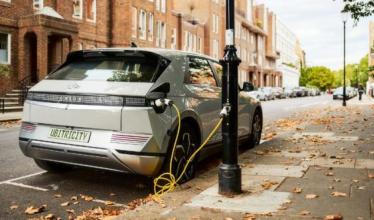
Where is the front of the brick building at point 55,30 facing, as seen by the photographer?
facing the viewer and to the right of the viewer

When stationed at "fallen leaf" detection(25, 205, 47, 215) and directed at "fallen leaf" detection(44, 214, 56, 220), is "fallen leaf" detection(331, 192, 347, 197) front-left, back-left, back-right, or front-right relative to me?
front-left

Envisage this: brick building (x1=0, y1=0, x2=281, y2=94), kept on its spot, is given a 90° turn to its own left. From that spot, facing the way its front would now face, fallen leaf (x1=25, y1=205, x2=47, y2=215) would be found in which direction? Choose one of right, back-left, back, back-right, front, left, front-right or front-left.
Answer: back-right

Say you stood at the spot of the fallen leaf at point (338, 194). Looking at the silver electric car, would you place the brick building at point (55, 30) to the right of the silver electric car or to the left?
right

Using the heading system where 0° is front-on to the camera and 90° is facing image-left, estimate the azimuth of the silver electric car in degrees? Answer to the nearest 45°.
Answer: approximately 225°

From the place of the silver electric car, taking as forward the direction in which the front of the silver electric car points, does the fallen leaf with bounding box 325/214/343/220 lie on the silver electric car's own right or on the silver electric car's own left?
on the silver electric car's own right

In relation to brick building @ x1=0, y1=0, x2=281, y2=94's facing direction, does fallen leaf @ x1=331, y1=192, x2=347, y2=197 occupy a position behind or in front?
in front

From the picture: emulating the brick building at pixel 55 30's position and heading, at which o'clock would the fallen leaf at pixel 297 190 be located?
The fallen leaf is roughly at 1 o'clock from the brick building.

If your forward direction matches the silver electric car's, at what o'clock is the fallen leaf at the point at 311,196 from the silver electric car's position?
The fallen leaf is roughly at 4 o'clock from the silver electric car.

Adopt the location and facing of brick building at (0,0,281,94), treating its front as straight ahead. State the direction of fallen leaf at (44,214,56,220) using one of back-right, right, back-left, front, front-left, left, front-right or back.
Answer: front-right

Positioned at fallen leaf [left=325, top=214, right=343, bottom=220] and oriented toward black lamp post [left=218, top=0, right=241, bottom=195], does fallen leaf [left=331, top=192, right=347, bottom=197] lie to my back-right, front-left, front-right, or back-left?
front-right

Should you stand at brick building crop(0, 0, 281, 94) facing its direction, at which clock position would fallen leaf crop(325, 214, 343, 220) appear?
The fallen leaf is roughly at 1 o'clock from the brick building.

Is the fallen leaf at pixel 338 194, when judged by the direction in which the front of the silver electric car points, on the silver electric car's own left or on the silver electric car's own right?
on the silver electric car's own right

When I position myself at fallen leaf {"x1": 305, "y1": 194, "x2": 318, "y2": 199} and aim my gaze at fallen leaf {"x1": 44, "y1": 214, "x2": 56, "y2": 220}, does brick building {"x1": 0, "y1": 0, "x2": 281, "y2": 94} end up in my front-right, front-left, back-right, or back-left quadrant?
front-right

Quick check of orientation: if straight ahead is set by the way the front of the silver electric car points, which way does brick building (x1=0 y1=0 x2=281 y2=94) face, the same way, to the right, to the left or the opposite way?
to the right

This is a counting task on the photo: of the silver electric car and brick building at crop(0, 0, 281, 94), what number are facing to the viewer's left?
0
